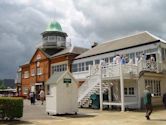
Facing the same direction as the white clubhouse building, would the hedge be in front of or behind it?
in front

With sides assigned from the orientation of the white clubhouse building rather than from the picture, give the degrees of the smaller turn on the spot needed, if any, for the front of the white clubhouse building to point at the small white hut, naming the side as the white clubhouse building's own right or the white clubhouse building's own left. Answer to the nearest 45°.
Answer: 0° — it already faces it

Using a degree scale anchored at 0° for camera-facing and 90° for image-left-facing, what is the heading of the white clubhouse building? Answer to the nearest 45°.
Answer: approximately 45°
